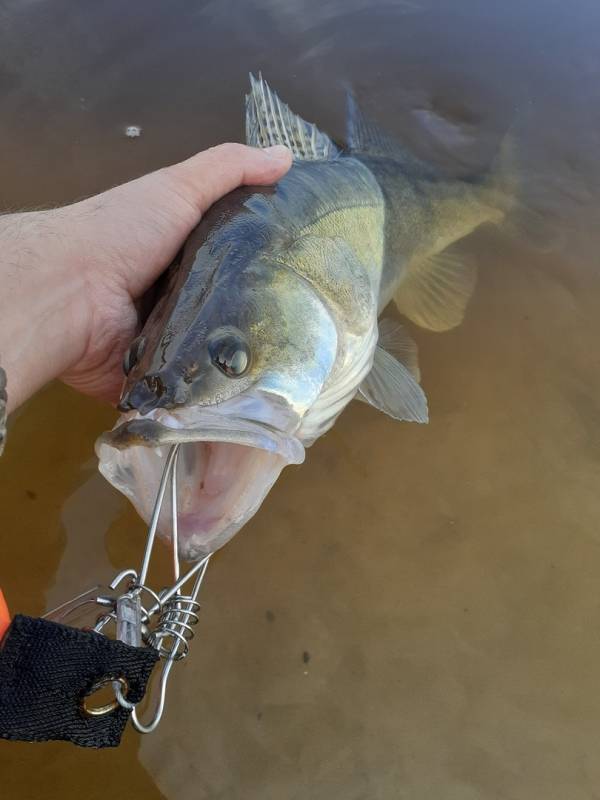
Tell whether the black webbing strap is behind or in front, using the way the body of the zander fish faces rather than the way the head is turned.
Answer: in front

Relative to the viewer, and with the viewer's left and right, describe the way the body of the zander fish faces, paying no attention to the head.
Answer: facing the viewer and to the left of the viewer
